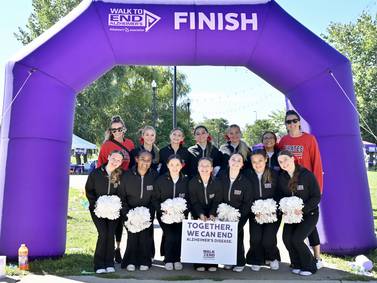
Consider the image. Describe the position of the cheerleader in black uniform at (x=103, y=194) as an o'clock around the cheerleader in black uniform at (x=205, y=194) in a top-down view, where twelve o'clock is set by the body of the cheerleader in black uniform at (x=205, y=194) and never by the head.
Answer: the cheerleader in black uniform at (x=103, y=194) is roughly at 3 o'clock from the cheerleader in black uniform at (x=205, y=194).

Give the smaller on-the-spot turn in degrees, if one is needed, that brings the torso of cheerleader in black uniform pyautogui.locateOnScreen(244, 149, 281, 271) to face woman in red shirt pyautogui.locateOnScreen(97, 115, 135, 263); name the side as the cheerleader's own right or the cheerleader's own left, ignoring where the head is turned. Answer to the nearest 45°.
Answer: approximately 90° to the cheerleader's own right

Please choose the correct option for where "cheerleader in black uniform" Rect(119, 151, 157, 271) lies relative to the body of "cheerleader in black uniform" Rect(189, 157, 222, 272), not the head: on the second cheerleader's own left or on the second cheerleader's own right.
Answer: on the second cheerleader's own right

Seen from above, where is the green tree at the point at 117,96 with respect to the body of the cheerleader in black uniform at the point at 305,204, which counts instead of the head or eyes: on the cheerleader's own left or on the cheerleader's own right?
on the cheerleader's own right

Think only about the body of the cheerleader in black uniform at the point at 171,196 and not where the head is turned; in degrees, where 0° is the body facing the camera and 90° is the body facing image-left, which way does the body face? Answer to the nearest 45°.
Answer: approximately 0°

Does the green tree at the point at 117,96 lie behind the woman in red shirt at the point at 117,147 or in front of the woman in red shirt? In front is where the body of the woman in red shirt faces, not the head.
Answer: behind
